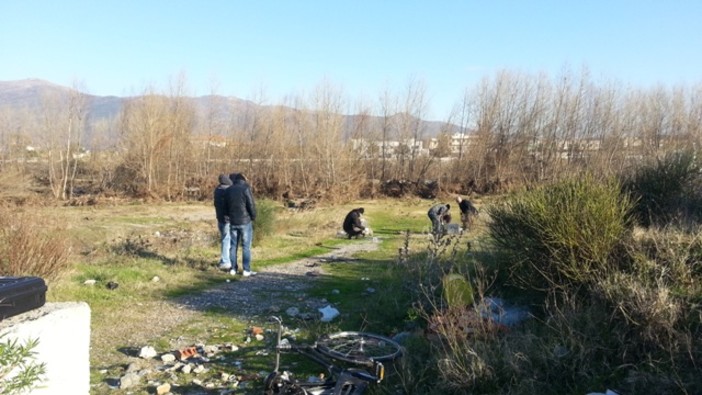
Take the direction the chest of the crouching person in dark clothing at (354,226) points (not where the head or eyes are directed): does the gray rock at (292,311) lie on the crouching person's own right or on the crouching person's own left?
on the crouching person's own right

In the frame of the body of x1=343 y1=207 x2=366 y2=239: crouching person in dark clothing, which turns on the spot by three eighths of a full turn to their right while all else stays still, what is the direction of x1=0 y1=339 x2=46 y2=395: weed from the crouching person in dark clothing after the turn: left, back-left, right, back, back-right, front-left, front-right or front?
front-left

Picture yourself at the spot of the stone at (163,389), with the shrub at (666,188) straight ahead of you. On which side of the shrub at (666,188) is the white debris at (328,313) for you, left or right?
left

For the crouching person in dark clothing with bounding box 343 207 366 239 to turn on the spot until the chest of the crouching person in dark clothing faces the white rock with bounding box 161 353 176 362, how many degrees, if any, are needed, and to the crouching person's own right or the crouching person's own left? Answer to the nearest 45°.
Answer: approximately 90° to the crouching person's own right

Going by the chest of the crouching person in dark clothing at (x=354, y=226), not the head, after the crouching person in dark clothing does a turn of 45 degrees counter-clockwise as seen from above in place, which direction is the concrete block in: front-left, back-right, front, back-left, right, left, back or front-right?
back-right

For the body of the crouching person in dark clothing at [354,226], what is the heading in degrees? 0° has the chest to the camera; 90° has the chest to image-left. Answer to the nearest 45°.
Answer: approximately 270°

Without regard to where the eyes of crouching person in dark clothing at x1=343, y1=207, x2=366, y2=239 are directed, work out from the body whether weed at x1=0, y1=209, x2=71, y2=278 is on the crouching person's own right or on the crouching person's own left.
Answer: on the crouching person's own right

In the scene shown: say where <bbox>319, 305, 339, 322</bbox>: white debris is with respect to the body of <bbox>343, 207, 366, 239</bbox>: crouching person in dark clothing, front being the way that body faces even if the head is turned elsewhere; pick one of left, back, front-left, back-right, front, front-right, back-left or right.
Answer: right

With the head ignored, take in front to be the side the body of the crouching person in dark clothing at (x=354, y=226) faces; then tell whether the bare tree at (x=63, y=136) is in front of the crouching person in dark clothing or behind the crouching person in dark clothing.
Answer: behind

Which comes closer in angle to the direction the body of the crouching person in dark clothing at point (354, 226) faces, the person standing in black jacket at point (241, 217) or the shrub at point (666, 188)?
the shrub

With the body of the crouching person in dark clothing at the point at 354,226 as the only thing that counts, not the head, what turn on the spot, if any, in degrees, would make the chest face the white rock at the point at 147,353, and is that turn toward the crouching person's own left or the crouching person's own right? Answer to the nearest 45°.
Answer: approximately 90° to the crouching person's own right
